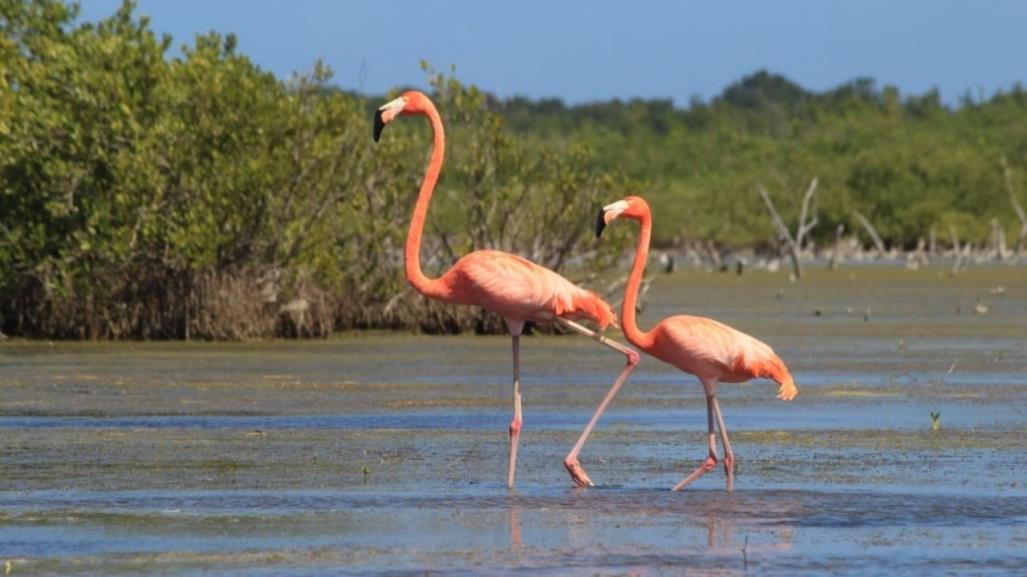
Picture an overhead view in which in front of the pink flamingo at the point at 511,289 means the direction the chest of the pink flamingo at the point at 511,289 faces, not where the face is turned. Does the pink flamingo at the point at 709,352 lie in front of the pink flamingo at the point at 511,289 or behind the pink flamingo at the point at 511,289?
behind

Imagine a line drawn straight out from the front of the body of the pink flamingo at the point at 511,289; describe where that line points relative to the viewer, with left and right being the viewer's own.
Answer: facing to the left of the viewer

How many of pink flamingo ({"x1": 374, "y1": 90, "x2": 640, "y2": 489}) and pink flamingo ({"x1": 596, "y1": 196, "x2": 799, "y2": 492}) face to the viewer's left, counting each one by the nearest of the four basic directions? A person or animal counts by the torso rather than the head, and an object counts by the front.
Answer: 2

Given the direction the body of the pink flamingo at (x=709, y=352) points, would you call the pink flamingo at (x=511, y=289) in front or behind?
in front

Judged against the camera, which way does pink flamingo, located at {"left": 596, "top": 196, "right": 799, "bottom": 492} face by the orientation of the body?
to the viewer's left
